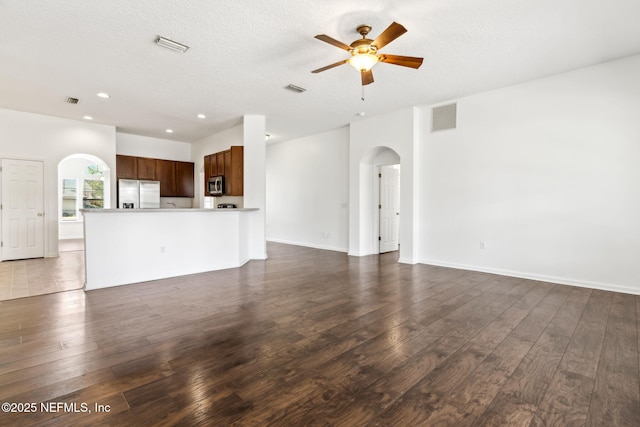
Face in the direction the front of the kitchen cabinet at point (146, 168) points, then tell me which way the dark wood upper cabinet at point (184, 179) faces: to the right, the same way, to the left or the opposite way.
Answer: the same way

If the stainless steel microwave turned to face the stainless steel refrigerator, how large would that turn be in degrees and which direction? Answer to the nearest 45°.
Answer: approximately 90° to its right

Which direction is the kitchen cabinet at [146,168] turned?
toward the camera

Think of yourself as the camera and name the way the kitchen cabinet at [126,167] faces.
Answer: facing the viewer

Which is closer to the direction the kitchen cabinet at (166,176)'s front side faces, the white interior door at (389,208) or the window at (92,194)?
the white interior door

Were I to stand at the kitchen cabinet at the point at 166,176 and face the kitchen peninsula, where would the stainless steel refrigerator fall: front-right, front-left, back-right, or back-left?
front-right

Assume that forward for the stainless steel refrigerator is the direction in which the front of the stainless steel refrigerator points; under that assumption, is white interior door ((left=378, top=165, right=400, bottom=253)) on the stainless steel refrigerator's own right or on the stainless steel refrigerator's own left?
on the stainless steel refrigerator's own left

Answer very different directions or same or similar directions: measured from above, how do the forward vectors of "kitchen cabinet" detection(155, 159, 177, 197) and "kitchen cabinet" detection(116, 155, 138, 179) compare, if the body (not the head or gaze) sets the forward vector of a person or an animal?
same or similar directions

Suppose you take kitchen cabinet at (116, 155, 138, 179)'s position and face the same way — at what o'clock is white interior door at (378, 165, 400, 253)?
The white interior door is roughly at 10 o'clock from the kitchen cabinet.

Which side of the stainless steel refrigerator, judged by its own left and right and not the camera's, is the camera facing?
front

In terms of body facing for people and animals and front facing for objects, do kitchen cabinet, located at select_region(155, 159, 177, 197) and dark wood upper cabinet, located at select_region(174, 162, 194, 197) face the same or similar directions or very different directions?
same or similar directions

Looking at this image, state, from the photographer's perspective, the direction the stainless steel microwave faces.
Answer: facing the viewer and to the left of the viewer

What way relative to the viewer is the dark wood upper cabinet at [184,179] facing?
toward the camera

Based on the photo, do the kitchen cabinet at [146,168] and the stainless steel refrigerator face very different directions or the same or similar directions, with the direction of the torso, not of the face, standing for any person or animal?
same or similar directions
